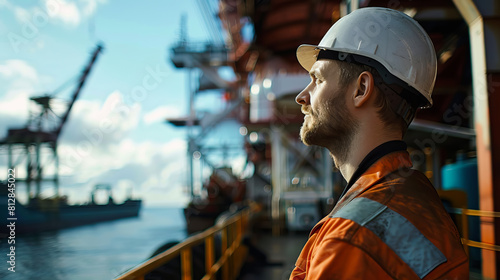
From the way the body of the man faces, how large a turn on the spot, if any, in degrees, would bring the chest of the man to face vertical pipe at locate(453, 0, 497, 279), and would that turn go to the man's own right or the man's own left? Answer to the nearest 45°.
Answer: approximately 90° to the man's own right

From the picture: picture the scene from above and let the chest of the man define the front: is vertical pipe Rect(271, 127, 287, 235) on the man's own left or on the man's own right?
on the man's own right

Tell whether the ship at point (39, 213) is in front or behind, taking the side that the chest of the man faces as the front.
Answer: in front

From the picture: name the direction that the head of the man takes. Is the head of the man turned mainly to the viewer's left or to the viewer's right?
to the viewer's left

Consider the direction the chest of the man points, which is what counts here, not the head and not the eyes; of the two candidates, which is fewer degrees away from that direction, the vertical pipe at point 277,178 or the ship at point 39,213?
the ship

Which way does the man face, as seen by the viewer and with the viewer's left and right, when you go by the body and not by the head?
facing to the left of the viewer
